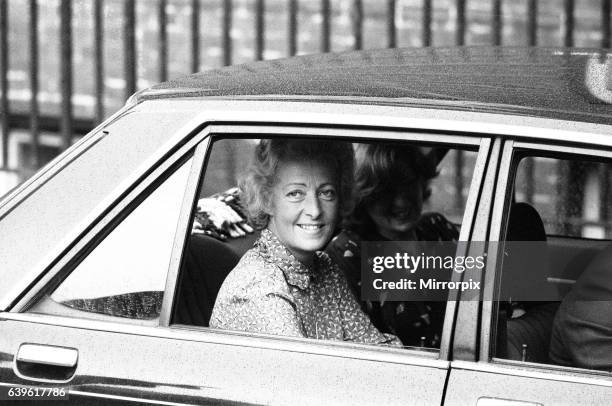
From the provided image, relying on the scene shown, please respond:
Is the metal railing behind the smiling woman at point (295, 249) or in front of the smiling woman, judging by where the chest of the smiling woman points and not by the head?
behind
